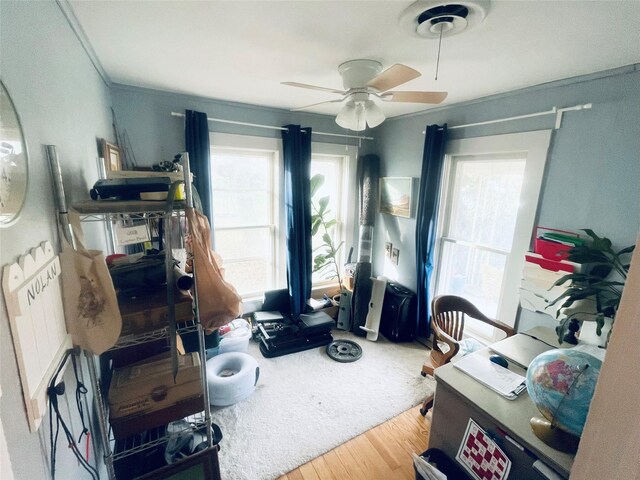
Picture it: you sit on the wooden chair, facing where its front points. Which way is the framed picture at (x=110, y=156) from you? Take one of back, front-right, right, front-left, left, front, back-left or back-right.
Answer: right

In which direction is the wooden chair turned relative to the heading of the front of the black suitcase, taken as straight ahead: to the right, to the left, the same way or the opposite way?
to the left

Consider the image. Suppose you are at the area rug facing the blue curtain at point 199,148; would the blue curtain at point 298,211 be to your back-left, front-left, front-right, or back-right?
front-right

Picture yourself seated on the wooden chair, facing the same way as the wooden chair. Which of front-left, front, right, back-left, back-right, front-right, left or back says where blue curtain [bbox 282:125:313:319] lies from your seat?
back-right

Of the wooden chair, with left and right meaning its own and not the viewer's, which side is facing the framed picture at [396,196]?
back

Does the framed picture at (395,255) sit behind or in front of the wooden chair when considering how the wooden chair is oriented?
behind

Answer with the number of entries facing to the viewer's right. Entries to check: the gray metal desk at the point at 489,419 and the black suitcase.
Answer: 0

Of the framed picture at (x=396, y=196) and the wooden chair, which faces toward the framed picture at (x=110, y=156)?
the framed picture at (x=396, y=196)

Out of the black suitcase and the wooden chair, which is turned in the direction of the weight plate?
the black suitcase

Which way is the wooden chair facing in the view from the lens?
facing the viewer and to the right of the viewer
